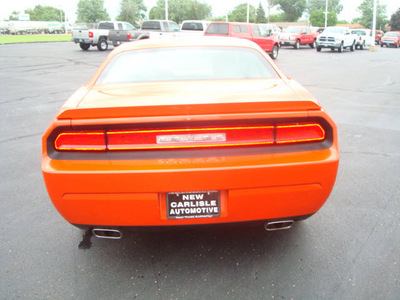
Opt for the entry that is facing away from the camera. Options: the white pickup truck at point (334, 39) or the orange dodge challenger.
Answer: the orange dodge challenger

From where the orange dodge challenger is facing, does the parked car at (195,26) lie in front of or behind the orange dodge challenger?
in front

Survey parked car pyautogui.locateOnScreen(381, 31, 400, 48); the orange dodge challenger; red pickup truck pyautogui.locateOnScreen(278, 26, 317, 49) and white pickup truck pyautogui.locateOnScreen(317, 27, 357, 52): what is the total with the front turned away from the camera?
1

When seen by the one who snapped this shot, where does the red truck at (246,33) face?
facing away from the viewer and to the right of the viewer

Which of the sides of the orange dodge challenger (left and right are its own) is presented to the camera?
back

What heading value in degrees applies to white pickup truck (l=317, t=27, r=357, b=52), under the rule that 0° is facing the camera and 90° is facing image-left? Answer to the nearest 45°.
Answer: approximately 45°

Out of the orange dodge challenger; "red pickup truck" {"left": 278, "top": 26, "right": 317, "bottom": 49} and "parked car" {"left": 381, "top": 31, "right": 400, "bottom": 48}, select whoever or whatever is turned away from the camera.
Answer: the orange dodge challenger

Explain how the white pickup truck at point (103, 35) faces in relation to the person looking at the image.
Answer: facing away from the viewer and to the right of the viewer

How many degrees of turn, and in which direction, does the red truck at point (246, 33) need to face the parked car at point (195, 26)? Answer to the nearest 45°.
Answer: approximately 90° to its left

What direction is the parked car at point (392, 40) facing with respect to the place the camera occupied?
facing the viewer and to the left of the viewer

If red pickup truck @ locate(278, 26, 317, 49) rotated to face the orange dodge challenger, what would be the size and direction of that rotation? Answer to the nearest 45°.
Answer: approximately 45° to its left
